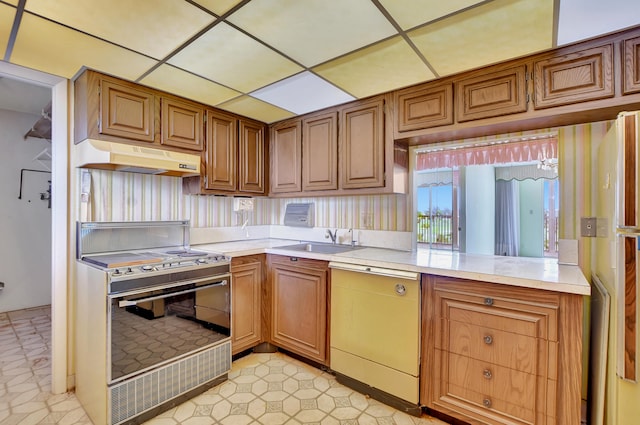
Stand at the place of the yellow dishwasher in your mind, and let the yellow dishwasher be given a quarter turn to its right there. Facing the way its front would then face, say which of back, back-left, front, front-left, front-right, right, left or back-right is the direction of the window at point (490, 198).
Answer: right

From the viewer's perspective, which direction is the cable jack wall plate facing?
toward the camera

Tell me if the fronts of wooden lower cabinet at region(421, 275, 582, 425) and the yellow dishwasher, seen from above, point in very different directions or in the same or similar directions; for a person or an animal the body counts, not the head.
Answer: same or similar directions

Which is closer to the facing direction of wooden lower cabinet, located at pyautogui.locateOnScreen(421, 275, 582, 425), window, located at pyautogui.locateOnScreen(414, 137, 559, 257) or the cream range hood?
the cream range hood

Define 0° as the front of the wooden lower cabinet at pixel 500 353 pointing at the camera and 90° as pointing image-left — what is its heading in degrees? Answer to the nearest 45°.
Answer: approximately 45°

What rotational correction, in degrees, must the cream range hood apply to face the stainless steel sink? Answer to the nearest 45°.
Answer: approximately 45° to its left

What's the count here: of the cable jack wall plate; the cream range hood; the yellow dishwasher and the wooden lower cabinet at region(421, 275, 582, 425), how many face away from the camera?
0

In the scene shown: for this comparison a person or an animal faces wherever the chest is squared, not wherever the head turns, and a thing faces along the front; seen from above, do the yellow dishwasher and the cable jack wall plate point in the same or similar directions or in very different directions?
same or similar directions

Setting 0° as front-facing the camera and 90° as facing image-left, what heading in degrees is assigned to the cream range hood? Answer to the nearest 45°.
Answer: approximately 315°

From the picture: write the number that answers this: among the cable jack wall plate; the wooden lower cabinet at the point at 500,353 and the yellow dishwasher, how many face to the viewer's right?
0

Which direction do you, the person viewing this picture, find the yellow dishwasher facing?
facing the viewer and to the left of the viewer
